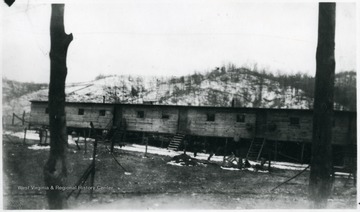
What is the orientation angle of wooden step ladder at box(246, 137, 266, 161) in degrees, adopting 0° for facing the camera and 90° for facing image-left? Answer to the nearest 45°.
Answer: approximately 45°

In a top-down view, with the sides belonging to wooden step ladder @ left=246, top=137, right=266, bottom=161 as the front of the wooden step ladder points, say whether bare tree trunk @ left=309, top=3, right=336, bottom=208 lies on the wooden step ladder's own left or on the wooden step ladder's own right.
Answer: on the wooden step ladder's own left
